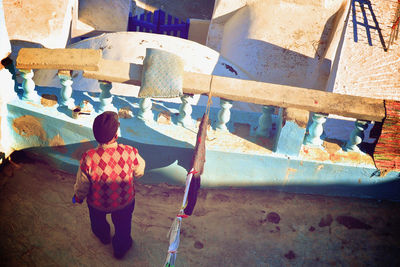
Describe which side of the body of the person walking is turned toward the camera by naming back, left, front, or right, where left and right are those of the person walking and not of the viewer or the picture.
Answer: back

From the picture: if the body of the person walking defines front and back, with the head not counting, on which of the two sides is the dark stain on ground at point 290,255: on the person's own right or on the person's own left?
on the person's own right

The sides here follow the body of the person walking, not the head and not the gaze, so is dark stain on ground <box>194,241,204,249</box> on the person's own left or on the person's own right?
on the person's own right

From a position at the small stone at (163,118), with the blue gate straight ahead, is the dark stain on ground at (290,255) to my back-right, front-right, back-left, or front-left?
back-right

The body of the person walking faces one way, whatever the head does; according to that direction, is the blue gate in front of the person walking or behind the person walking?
in front
